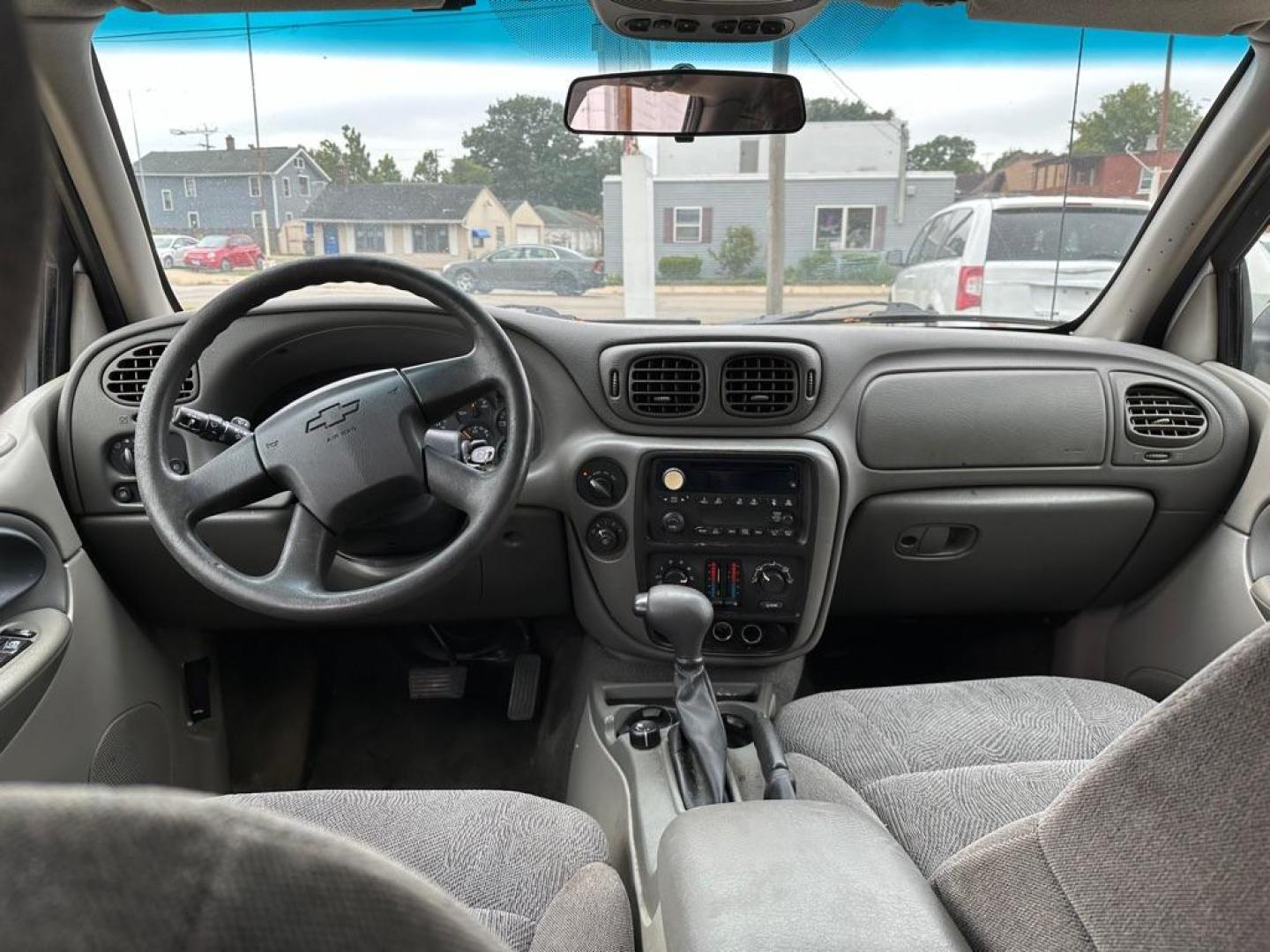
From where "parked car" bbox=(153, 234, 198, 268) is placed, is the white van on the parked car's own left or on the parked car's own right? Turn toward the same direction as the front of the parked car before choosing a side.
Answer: on the parked car's own left

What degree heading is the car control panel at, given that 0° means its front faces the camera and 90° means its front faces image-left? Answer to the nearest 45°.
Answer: approximately 0°

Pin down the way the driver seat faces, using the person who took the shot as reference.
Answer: facing away from the viewer

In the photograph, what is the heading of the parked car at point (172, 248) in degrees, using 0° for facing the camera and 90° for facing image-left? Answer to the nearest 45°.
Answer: approximately 45°

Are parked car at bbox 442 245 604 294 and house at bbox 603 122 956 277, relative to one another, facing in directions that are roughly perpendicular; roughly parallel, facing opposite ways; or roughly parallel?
roughly perpendicular

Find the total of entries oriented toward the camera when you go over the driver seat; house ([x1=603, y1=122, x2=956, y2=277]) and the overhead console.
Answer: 2

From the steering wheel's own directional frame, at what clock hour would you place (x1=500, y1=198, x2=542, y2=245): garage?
The garage is roughly at 7 o'clock from the steering wheel.
